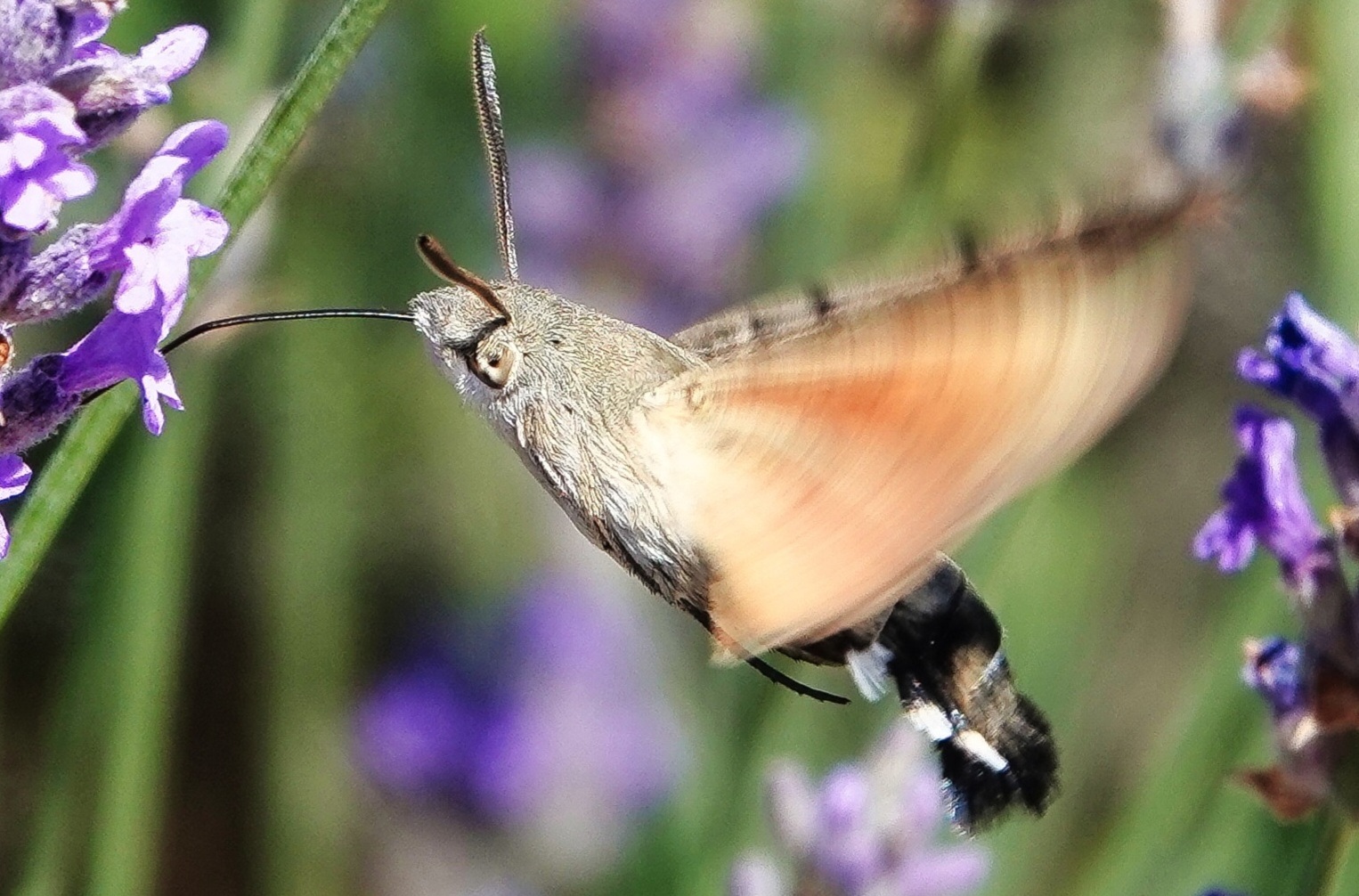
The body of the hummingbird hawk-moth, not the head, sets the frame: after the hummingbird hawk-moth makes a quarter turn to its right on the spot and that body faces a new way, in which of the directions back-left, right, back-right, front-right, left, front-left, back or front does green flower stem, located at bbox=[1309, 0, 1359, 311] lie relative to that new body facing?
front-right

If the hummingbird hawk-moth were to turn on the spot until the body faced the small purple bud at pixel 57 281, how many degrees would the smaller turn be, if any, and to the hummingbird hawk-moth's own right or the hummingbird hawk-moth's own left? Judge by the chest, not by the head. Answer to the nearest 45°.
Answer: approximately 45° to the hummingbird hawk-moth's own left

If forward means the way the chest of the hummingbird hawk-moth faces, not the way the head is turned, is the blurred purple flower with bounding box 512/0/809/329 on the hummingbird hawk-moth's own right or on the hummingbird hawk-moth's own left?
on the hummingbird hawk-moth's own right

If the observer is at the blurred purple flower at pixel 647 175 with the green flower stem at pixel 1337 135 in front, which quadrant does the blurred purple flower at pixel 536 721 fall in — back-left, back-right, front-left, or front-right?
back-right

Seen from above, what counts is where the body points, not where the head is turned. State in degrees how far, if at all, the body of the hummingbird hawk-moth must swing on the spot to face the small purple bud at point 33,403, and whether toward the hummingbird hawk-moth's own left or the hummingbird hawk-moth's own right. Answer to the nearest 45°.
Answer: approximately 45° to the hummingbird hawk-moth's own left

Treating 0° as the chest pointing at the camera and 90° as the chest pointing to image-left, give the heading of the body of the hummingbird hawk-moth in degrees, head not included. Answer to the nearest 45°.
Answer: approximately 90°

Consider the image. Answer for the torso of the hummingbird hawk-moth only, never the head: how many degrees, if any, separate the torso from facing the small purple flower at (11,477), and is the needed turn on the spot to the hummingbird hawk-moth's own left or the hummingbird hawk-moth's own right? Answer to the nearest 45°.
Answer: approximately 45° to the hummingbird hawk-moth's own left

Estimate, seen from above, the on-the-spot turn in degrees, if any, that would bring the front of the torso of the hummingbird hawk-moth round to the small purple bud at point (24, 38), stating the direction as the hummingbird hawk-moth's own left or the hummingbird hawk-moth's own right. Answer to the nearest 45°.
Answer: approximately 45° to the hummingbird hawk-moth's own left

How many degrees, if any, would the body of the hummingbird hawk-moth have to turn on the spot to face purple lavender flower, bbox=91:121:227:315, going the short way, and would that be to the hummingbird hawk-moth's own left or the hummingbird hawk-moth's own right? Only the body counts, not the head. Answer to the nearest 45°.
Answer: approximately 45° to the hummingbird hawk-moth's own left

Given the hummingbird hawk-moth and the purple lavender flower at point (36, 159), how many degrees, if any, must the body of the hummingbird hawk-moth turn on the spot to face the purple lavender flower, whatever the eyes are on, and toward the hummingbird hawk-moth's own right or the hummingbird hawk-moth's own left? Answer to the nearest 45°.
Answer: approximately 45° to the hummingbird hawk-moth's own left
